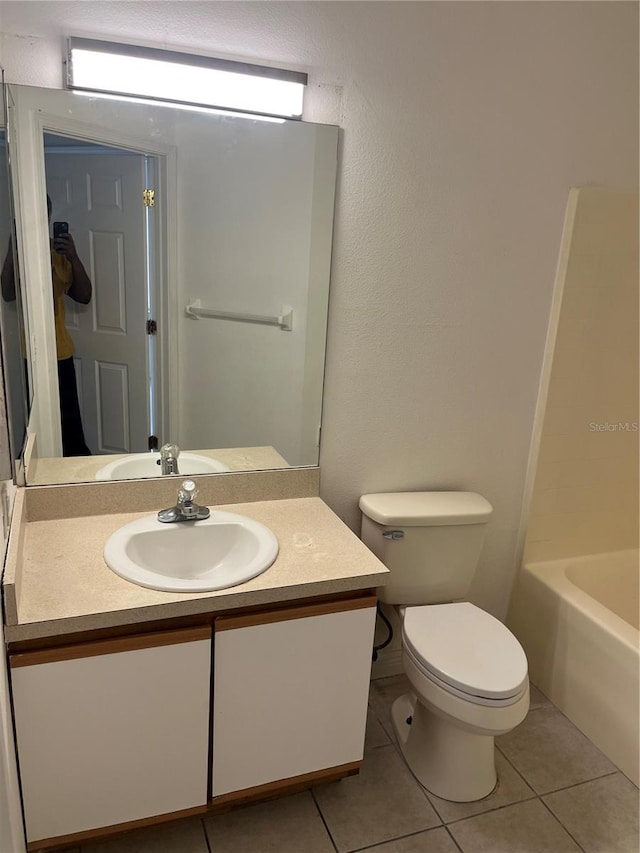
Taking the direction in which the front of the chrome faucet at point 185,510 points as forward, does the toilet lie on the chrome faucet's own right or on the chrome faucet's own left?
on the chrome faucet's own left

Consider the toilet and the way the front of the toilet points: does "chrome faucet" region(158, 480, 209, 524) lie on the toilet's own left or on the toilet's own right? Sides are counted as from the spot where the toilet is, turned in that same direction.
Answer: on the toilet's own right

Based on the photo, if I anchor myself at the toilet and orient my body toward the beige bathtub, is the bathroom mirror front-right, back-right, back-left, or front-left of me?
back-left

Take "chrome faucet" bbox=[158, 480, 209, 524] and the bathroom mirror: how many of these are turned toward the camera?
2

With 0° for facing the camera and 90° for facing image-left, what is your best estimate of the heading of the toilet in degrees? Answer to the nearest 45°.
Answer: approximately 315°

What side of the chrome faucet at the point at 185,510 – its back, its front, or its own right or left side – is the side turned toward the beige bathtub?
left

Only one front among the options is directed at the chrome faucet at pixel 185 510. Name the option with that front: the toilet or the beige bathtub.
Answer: the beige bathtub

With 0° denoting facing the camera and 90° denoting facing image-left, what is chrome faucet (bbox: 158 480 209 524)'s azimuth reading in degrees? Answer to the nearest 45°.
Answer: approximately 0°

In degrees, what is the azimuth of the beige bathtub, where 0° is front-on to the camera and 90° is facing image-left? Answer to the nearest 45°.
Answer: approximately 45°
